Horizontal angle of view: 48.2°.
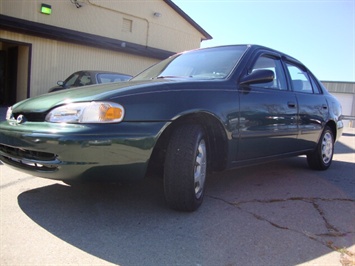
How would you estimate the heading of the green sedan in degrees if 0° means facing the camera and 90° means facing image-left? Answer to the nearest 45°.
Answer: approximately 45°

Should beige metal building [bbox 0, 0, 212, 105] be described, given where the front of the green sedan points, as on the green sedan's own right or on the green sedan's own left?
on the green sedan's own right
